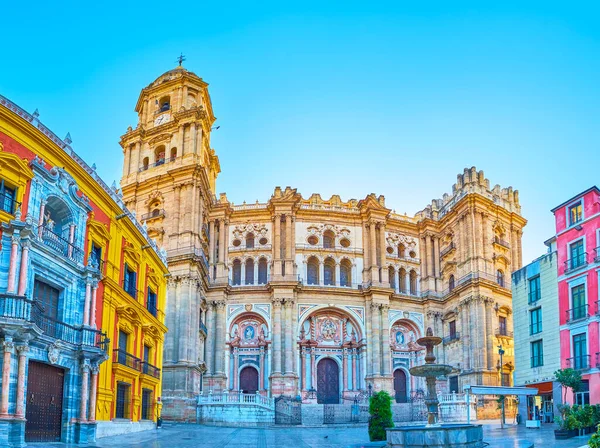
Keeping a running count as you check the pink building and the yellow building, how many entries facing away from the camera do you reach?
0

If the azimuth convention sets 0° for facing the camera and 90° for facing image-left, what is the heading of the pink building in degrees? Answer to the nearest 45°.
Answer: approximately 45°

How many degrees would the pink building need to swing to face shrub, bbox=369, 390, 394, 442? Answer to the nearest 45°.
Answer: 0° — it already faces it

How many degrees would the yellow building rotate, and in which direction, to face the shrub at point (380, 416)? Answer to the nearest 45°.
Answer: approximately 45° to its left

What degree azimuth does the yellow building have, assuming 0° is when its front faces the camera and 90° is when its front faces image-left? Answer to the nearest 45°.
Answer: approximately 315°

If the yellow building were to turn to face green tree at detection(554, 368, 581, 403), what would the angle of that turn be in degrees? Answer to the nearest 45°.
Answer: approximately 45° to its left

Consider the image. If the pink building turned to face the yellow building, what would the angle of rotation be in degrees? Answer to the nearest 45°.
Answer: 0° — it already faces it
